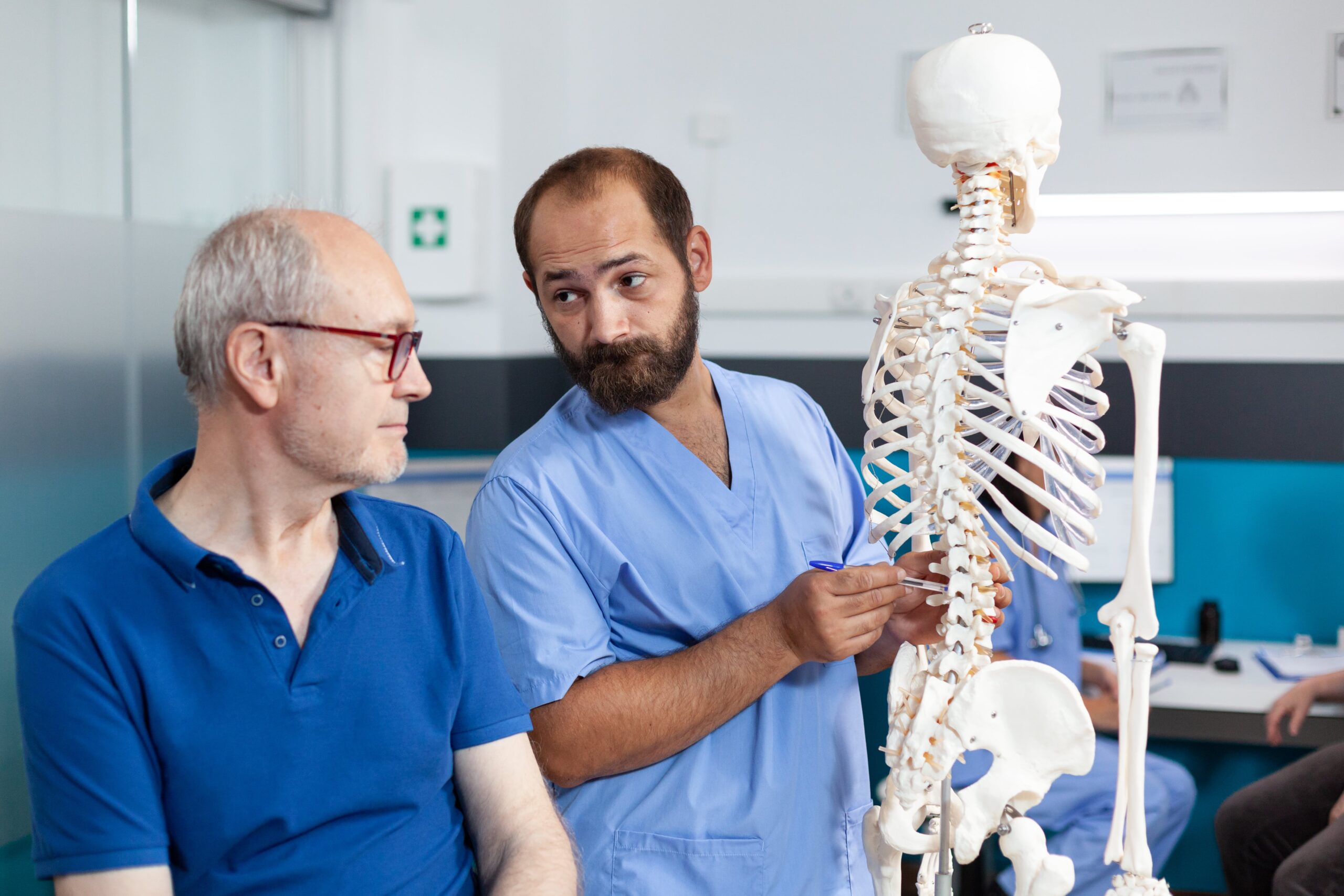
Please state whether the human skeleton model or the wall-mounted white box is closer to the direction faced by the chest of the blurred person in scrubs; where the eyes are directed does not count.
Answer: the human skeleton model

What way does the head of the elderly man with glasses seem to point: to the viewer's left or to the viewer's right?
to the viewer's right

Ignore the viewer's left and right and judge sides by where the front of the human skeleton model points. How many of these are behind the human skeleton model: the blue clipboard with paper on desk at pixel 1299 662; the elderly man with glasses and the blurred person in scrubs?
1

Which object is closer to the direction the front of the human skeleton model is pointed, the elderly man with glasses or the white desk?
the white desk

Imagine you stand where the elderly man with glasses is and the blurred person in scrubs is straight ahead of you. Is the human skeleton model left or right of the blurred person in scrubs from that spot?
right

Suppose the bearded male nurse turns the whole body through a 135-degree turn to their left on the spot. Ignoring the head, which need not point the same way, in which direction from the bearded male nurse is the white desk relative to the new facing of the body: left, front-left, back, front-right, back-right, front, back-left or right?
front-right

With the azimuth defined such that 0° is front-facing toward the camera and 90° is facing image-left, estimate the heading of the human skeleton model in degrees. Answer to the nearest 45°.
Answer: approximately 225°

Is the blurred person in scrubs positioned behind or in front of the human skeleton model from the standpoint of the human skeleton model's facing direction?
in front

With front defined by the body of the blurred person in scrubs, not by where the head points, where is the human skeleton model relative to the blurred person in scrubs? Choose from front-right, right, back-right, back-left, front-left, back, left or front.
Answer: front-right

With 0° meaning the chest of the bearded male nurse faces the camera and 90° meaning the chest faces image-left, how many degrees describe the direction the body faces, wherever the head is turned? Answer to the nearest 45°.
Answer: approximately 315°

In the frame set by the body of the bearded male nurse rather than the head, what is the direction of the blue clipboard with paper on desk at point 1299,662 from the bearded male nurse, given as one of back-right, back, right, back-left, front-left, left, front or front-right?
left
